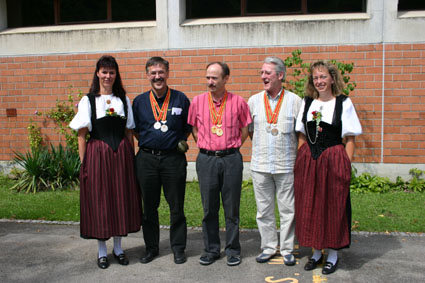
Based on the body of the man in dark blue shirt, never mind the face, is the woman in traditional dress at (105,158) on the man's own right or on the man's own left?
on the man's own right

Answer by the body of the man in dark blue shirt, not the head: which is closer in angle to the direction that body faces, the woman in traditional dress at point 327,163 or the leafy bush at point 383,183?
the woman in traditional dress

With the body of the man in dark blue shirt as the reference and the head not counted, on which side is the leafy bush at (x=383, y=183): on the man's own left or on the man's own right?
on the man's own left

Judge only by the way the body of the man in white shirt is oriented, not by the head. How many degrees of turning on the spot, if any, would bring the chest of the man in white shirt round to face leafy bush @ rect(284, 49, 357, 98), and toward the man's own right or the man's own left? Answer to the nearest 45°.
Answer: approximately 180°

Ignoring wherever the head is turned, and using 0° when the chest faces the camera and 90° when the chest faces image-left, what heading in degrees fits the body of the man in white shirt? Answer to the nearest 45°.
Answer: approximately 0°

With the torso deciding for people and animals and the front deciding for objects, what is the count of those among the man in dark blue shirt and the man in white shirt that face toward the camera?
2

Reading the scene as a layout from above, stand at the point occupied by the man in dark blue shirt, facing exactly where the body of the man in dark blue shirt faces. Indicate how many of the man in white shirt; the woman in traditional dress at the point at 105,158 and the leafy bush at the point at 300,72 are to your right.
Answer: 1

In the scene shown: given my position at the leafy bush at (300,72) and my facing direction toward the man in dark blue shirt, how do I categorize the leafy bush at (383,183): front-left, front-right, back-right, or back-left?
back-left

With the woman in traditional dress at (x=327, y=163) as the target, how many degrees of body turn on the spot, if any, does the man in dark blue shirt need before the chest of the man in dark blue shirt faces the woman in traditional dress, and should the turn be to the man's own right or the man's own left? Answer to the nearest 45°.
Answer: approximately 90° to the man's own left

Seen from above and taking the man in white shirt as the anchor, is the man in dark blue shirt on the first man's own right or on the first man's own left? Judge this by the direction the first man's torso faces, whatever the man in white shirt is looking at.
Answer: on the first man's own right

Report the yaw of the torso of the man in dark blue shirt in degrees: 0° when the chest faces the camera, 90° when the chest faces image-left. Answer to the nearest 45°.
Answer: approximately 0°

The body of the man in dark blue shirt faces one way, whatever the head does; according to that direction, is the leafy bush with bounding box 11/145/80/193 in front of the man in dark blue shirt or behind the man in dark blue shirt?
behind
